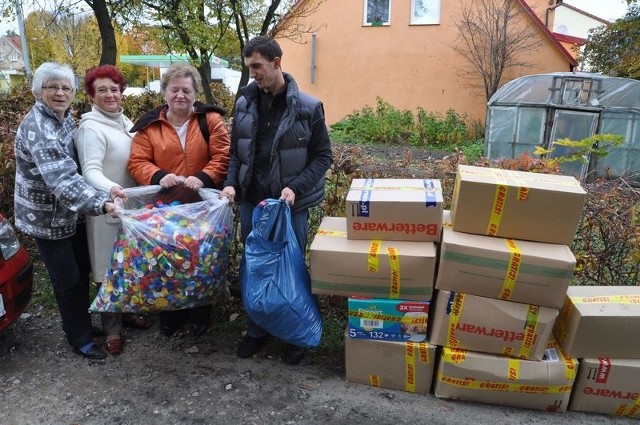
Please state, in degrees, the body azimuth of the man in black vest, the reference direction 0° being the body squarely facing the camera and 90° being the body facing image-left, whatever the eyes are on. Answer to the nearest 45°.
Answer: approximately 45°

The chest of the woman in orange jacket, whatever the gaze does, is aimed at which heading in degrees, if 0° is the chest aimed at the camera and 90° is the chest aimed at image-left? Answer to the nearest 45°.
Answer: approximately 0°

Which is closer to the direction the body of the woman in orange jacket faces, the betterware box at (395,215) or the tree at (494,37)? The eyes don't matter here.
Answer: the betterware box

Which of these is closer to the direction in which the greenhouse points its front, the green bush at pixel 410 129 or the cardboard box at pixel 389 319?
the cardboard box

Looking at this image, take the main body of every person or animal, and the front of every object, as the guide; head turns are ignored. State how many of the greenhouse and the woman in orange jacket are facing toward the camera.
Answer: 2

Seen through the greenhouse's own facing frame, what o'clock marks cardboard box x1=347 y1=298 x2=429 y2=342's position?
The cardboard box is roughly at 12 o'clock from the greenhouse.

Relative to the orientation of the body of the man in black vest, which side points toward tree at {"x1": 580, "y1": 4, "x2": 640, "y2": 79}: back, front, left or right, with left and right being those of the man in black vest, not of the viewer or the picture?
back

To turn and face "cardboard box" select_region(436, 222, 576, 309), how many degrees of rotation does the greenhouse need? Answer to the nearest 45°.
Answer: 0° — it already faces it

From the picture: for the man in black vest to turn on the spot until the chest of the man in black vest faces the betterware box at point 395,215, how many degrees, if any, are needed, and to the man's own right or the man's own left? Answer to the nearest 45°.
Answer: approximately 90° to the man's own left

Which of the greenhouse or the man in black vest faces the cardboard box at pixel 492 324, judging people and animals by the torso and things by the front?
the greenhouse

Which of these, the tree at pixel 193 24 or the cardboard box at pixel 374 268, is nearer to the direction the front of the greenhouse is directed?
the cardboard box

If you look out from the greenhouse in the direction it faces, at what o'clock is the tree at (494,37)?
The tree is roughly at 5 o'clock from the greenhouse.
